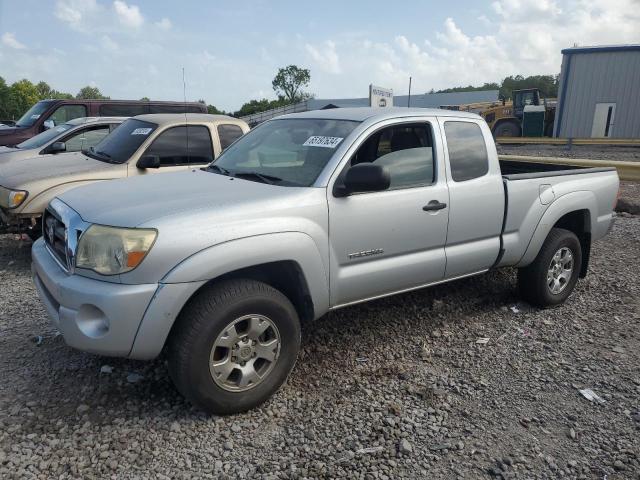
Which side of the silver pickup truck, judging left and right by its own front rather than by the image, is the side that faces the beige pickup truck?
right

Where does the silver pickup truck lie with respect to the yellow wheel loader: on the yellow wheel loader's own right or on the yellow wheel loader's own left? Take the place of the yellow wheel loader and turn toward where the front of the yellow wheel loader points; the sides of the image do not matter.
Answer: on the yellow wheel loader's own left

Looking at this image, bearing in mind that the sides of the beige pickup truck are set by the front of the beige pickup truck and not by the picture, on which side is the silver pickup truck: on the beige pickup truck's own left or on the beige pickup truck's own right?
on the beige pickup truck's own left

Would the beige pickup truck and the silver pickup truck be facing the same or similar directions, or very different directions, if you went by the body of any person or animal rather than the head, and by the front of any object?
same or similar directions

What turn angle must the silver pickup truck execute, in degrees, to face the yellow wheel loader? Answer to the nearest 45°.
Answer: approximately 180°

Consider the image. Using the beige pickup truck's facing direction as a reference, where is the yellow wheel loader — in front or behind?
behind

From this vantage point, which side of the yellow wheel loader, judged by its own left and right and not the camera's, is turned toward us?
left

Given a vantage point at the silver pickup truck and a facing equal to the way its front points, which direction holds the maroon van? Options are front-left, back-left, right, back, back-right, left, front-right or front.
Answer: right

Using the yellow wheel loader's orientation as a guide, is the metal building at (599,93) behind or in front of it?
behind

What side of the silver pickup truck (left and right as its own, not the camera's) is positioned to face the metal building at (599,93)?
back

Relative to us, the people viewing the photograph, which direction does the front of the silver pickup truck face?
facing the viewer and to the left of the viewer

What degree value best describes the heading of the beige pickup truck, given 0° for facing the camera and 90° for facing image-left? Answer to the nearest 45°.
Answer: approximately 45°

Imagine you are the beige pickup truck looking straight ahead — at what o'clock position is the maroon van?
The maroon van is roughly at 4 o'clock from the beige pickup truck.
